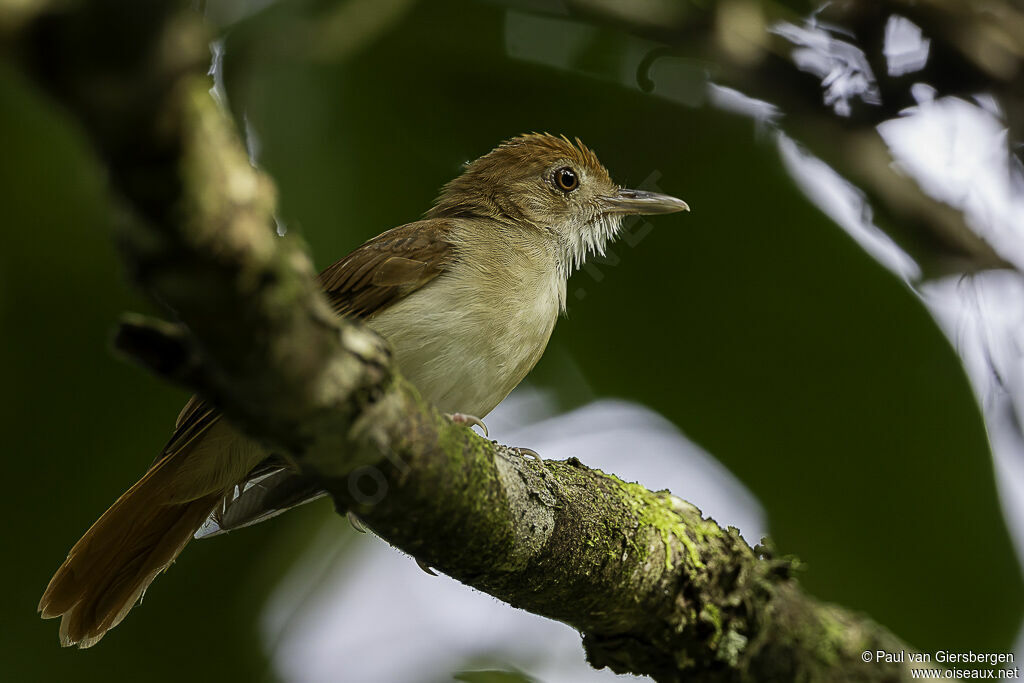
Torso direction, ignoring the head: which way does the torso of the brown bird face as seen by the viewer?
to the viewer's right
